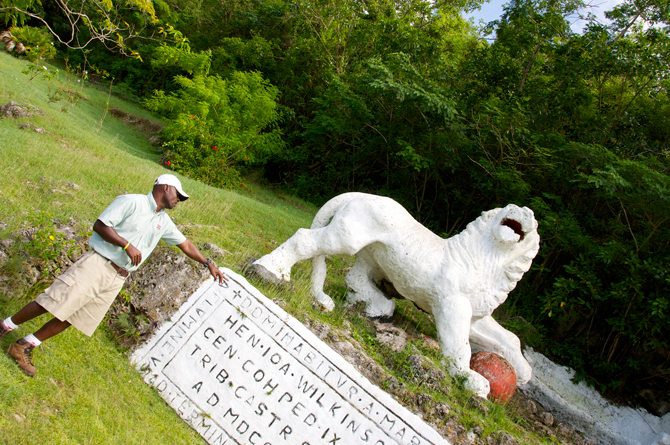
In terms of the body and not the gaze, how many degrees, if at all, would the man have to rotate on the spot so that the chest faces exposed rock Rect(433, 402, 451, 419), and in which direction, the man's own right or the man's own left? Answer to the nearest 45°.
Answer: approximately 45° to the man's own left

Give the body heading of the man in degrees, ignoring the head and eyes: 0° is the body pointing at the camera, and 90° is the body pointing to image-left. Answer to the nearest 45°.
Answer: approximately 315°

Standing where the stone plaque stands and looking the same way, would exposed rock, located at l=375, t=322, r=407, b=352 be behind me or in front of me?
behind

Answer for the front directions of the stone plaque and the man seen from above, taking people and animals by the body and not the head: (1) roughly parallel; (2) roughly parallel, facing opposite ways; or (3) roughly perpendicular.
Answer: roughly perpendicular

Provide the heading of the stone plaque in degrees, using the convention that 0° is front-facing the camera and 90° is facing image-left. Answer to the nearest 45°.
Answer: approximately 0°

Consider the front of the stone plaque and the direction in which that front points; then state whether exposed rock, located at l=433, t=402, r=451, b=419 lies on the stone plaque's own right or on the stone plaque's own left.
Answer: on the stone plaque's own left

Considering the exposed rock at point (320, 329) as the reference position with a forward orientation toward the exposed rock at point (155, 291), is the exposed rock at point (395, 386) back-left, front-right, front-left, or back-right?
back-left

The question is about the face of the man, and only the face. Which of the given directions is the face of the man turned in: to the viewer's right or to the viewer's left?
to the viewer's right

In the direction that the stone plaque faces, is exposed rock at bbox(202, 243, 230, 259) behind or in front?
behind

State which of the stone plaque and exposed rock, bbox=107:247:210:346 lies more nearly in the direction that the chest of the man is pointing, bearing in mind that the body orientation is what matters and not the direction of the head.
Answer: the stone plaque
